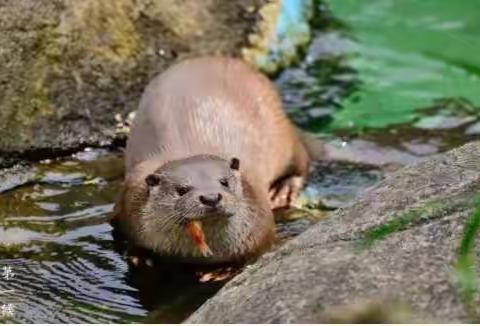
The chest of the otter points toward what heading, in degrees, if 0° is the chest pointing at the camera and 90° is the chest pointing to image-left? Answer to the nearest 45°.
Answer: approximately 0°

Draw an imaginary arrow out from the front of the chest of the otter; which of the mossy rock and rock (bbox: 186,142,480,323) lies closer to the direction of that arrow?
the rock

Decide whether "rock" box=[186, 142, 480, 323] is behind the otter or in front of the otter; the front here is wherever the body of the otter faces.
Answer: in front
